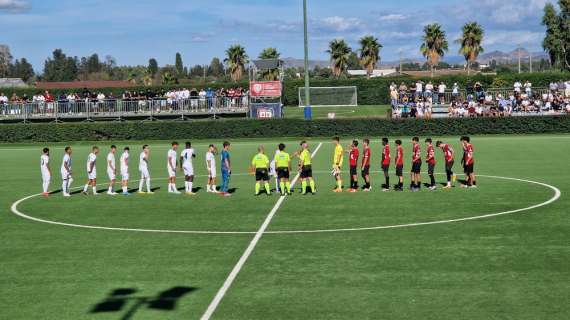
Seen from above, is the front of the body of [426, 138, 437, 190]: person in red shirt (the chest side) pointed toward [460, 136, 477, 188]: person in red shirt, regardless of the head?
no

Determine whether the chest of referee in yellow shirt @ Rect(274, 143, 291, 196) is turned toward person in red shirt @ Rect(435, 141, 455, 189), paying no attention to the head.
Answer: no

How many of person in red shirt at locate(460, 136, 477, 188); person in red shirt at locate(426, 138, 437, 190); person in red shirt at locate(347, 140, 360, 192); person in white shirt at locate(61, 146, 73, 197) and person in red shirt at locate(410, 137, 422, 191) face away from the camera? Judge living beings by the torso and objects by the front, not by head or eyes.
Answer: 0

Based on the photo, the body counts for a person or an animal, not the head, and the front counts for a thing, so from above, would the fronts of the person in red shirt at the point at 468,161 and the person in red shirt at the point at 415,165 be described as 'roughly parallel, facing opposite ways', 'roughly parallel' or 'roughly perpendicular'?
roughly parallel

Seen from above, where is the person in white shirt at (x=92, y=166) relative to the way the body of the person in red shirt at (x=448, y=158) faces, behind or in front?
in front

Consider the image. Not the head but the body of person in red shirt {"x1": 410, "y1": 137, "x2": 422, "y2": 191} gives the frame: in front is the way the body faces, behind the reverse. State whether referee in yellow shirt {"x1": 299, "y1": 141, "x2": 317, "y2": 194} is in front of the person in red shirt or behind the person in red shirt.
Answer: in front
